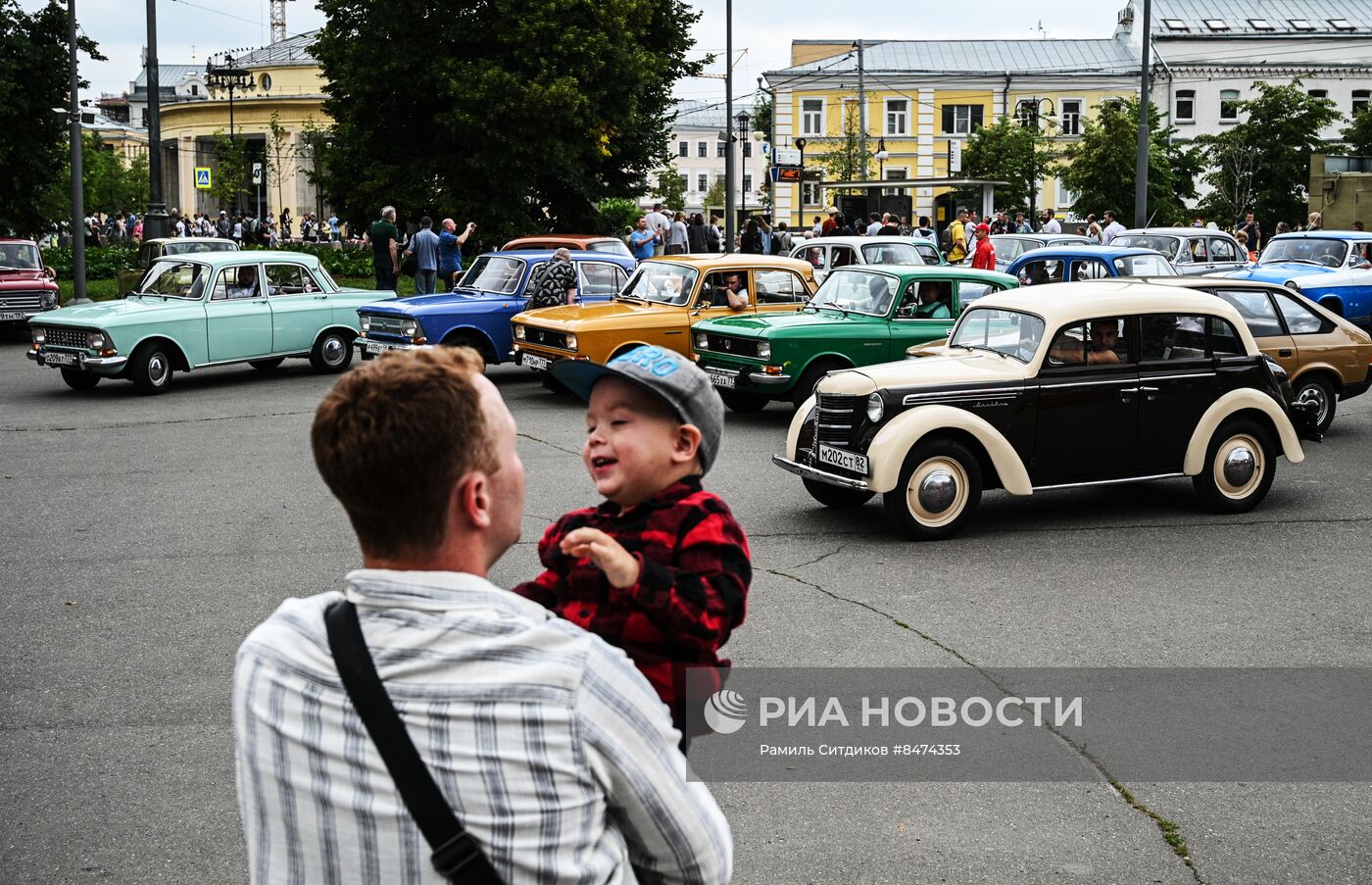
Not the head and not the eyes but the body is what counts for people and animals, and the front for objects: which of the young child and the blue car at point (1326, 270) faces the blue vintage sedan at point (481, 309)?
the blue car

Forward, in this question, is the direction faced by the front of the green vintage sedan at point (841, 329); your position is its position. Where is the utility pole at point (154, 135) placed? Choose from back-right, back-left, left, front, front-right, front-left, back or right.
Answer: right

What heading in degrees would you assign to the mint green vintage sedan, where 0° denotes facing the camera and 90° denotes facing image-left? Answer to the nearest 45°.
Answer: approximately 45°

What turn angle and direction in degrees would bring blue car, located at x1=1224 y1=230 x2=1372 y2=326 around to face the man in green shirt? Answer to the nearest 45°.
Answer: approximately 45° to its right

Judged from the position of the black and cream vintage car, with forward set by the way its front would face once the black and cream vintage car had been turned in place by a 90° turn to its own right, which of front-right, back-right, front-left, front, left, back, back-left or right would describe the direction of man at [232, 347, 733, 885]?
back-left

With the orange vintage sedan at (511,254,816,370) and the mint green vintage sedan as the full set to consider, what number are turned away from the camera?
0

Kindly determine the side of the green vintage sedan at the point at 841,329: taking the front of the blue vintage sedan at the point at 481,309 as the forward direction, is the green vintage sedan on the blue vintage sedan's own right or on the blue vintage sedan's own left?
on the blue vintage sedan's own left

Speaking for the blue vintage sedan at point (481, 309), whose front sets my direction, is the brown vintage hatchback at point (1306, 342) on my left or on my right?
on my left

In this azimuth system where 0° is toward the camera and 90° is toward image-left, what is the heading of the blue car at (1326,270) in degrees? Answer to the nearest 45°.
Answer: approximately 45°

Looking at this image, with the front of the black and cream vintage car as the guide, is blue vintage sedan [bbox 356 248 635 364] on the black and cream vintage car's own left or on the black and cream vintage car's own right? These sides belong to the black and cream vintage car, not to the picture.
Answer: on the black and cream vintage car's own right

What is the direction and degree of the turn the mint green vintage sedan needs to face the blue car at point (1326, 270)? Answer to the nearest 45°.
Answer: approximately 135° to its left

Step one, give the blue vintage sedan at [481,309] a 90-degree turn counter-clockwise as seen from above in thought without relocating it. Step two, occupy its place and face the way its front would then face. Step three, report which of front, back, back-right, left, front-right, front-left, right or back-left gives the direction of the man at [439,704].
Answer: front-right

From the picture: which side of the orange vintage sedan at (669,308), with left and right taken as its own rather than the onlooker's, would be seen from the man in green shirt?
right
